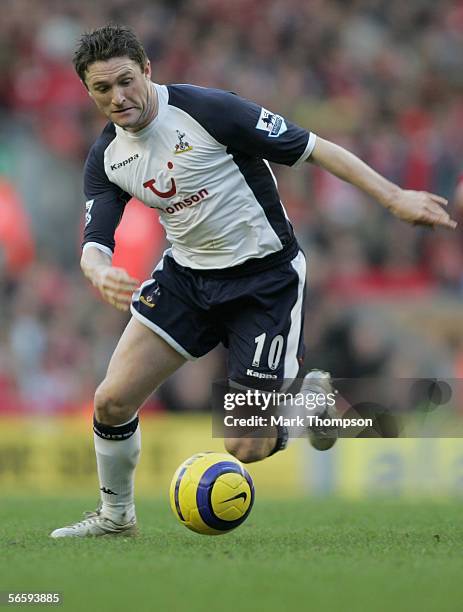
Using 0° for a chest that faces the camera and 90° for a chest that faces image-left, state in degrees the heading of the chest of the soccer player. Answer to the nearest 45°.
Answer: approximately 45°
